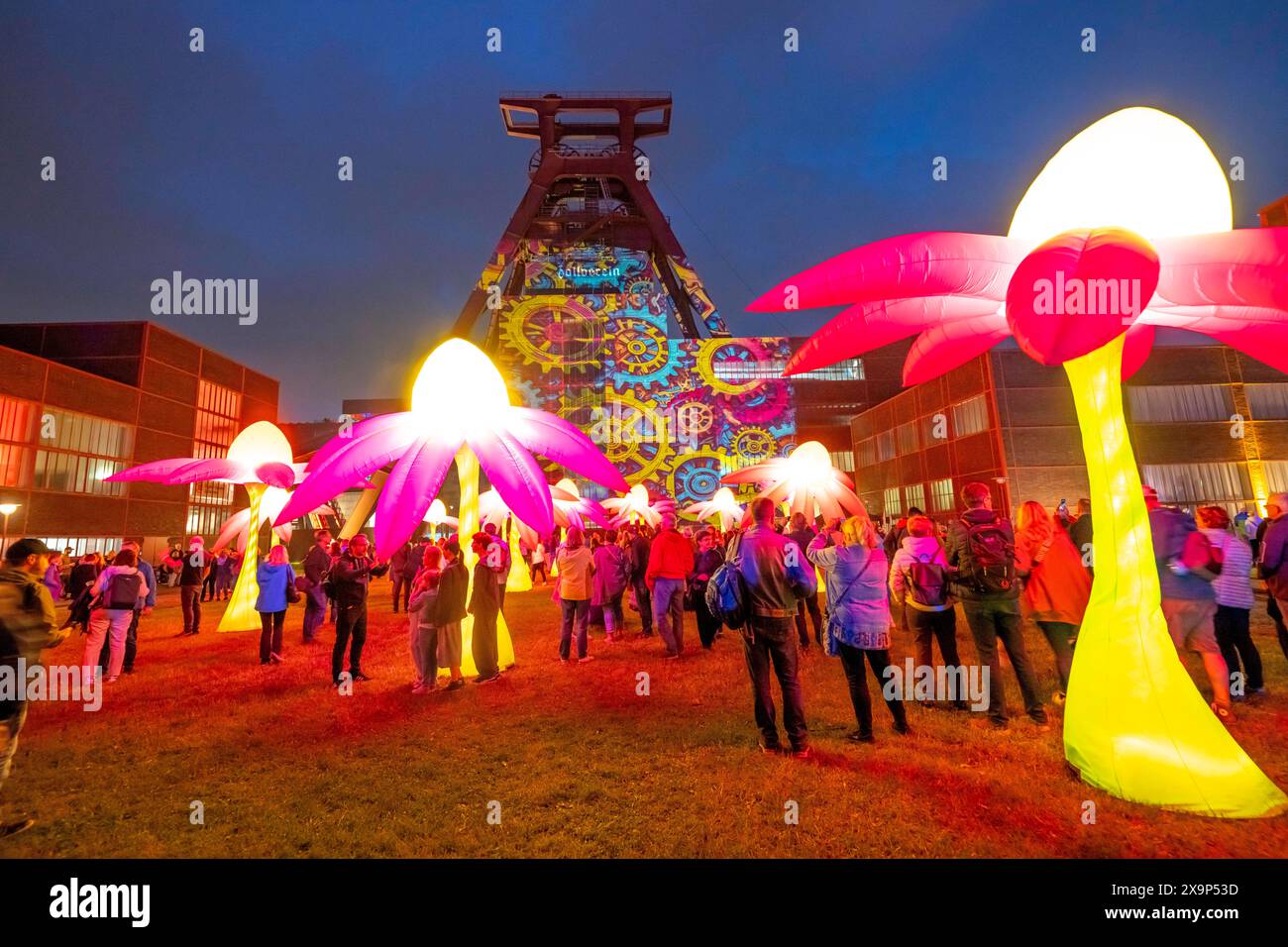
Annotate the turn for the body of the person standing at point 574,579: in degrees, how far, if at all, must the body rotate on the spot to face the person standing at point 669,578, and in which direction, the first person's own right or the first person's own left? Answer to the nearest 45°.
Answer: approximately 90° to the first person's own right

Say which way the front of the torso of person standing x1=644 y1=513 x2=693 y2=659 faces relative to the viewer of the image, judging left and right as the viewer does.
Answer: facing away from the viewer

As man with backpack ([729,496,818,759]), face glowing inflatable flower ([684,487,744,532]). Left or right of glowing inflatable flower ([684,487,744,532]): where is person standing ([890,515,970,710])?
right

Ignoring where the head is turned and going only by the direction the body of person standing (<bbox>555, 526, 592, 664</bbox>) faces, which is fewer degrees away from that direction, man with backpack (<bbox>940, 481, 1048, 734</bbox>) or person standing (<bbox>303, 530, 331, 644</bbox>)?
the person standing

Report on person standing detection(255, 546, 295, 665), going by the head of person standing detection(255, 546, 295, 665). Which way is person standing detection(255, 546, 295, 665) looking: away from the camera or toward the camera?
away from the camera

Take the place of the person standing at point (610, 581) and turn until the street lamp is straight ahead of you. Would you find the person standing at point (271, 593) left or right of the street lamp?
left

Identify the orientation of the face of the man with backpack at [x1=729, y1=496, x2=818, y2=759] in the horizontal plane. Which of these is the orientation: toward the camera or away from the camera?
away from the camera

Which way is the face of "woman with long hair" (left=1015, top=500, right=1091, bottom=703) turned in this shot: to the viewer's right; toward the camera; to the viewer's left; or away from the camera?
away from the camera

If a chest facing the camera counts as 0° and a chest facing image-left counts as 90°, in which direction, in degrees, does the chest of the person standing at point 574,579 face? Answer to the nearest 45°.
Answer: approximately 180°

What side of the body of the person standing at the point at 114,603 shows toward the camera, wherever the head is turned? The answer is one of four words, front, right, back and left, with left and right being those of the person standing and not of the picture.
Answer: back

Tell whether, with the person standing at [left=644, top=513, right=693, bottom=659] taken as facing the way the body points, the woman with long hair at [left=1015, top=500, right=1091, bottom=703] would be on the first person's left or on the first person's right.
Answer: on the first person's right

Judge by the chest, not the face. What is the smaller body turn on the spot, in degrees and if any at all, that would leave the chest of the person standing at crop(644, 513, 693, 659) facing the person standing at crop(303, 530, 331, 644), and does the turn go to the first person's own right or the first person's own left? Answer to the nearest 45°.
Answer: approximately 90° to the first person's own left

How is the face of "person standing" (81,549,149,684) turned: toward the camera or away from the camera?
away from the camera

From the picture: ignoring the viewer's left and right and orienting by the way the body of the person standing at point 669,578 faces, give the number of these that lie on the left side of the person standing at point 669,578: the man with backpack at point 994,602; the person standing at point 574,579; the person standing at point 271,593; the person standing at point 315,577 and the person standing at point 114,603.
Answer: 4

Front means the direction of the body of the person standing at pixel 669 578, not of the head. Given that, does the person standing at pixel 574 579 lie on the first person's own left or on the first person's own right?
on the first person's own left
